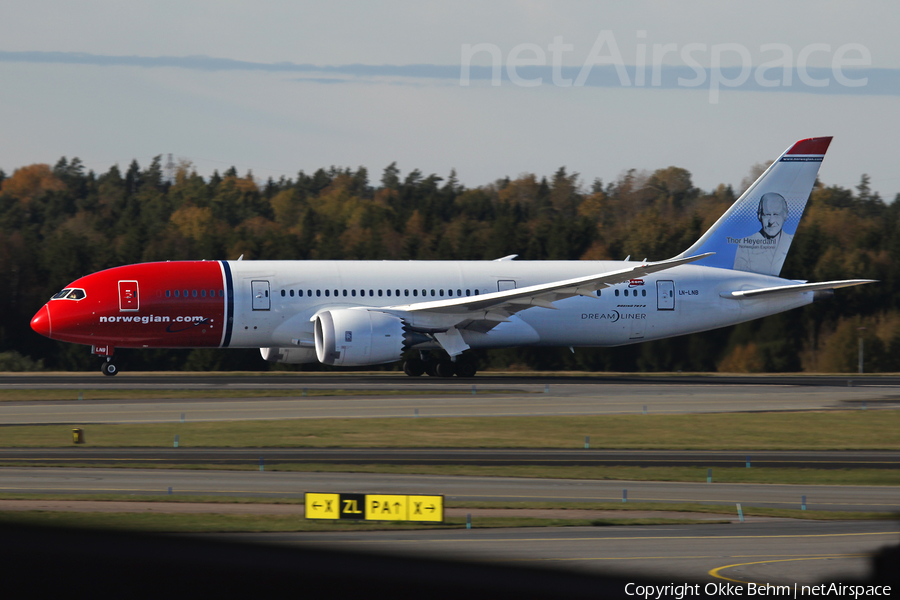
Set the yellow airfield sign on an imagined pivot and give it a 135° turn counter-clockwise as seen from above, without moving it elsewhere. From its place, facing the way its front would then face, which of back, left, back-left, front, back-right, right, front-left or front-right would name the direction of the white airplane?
front-left

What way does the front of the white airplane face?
to the viewer's left

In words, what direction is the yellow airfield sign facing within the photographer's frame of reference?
facing the viewer
